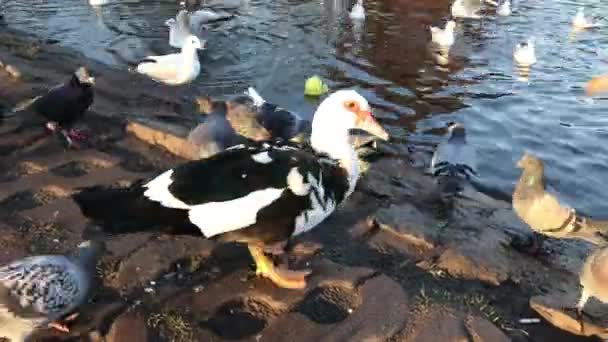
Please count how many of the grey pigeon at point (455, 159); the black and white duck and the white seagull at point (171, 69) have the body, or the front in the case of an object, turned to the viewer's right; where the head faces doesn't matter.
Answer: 2

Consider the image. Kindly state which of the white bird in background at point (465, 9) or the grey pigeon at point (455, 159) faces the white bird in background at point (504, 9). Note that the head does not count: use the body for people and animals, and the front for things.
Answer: the grey pigeon

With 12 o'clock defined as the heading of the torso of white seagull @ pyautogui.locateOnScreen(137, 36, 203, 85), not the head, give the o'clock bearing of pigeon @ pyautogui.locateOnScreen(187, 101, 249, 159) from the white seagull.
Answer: The pigeon is roughly at 3 o'clock from the white seagull.

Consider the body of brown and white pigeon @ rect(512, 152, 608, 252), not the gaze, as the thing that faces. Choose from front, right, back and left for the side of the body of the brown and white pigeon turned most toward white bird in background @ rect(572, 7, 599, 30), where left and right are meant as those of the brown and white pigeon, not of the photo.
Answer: right

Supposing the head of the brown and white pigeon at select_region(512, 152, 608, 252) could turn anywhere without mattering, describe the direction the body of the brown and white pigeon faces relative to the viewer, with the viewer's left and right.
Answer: facing to the left of the viewer

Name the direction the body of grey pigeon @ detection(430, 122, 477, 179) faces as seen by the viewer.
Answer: away from the camera

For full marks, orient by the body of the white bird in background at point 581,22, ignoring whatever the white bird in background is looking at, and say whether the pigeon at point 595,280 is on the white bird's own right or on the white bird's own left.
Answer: on the white bird's own left

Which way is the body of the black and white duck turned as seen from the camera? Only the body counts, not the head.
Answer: to the viewer's right
